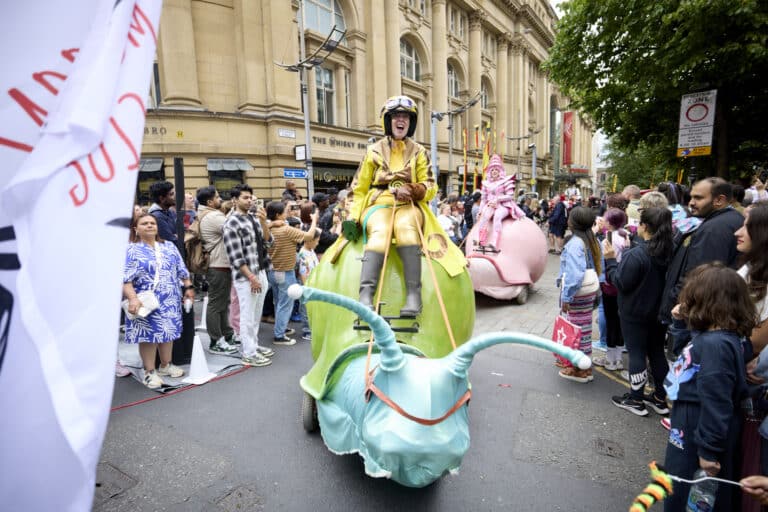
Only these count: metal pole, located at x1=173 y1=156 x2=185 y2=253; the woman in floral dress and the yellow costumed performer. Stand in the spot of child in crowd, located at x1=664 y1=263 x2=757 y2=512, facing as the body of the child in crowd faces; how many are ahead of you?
3

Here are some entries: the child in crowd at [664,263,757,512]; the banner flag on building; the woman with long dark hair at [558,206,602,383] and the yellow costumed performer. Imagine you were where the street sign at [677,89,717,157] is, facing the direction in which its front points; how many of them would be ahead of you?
3

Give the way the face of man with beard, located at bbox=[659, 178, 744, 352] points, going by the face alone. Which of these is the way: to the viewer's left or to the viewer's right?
to the viewer's left

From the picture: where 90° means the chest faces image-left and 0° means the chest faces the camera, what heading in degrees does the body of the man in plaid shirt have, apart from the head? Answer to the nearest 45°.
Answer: approximately 315°

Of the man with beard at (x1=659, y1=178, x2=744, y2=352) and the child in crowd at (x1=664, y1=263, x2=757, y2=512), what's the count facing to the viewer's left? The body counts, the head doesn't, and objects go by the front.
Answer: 2

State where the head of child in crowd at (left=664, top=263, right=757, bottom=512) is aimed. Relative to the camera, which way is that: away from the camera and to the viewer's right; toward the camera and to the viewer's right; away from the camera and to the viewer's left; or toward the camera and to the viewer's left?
away from the camera and to the viewer's left

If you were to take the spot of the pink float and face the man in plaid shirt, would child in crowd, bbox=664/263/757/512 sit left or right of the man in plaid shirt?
left

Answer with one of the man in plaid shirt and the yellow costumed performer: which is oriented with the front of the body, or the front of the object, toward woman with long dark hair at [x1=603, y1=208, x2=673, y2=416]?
the man in plaid shirt

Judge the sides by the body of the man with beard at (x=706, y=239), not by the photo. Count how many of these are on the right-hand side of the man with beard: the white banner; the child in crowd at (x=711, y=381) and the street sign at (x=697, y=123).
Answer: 1

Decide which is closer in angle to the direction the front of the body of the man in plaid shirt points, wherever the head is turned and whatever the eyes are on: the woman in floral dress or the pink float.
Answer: the pink float
